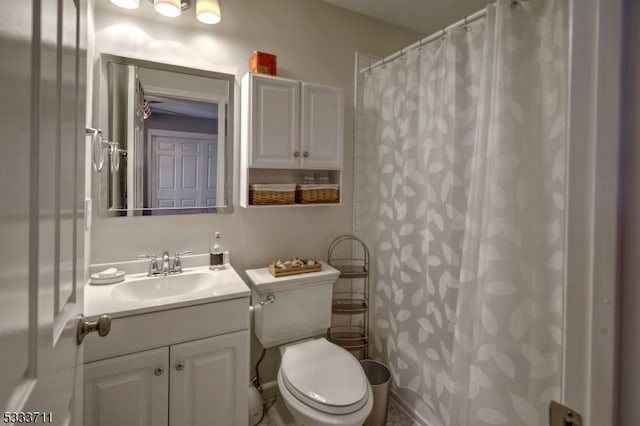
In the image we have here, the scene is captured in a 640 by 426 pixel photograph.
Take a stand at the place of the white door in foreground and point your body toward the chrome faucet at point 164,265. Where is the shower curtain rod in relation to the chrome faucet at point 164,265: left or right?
right

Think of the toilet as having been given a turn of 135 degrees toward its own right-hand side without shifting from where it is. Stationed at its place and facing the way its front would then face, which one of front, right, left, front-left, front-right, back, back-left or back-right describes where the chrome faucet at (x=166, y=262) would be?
front

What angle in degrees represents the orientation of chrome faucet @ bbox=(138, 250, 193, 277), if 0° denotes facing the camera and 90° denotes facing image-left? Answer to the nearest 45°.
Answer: approximately 0°

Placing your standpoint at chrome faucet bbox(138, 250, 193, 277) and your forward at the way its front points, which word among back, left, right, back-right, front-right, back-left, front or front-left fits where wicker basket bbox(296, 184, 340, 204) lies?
left

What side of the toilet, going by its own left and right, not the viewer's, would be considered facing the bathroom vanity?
right

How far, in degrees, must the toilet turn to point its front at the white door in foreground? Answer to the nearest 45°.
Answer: approximately 45° to its right

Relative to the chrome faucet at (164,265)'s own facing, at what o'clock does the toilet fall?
The toilet is roughly at 10 o'clock from the chrome faucet.

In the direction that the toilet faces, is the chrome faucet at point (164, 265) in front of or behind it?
behind

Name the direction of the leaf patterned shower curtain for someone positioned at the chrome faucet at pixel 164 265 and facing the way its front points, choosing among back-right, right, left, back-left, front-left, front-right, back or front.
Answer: front-left

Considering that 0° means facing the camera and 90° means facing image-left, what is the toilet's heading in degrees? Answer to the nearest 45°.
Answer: approximately 315°

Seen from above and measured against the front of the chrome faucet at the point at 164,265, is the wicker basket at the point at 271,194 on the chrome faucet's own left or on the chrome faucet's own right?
on the chrome faucet's own left
